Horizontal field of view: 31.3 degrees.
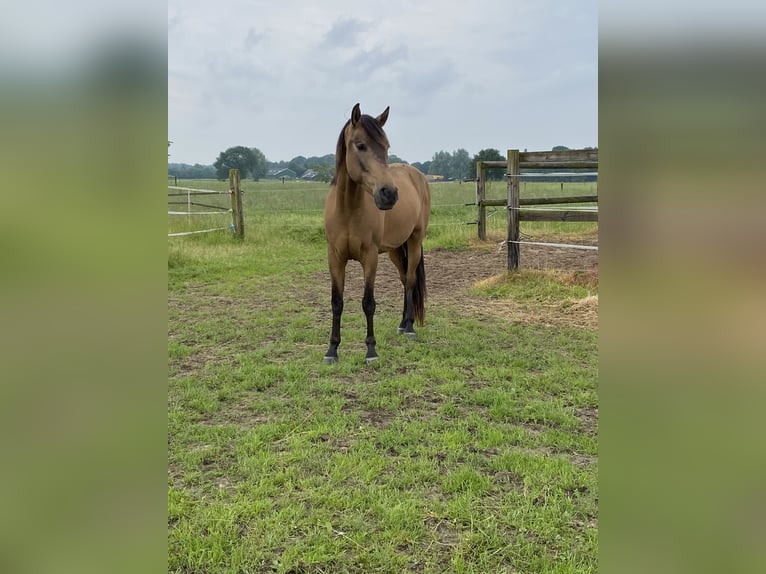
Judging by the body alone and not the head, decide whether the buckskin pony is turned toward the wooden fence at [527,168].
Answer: no

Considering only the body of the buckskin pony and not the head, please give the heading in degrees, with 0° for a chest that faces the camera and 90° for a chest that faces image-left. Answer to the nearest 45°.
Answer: approximately 45°

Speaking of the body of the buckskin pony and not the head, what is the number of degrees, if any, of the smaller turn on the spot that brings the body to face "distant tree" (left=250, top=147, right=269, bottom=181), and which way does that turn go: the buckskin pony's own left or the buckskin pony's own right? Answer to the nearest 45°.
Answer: approximately 135° to the buckskin pony's own right

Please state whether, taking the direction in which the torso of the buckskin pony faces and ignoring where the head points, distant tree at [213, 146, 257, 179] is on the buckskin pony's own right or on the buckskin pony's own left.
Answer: on the buckskin pony's own right
